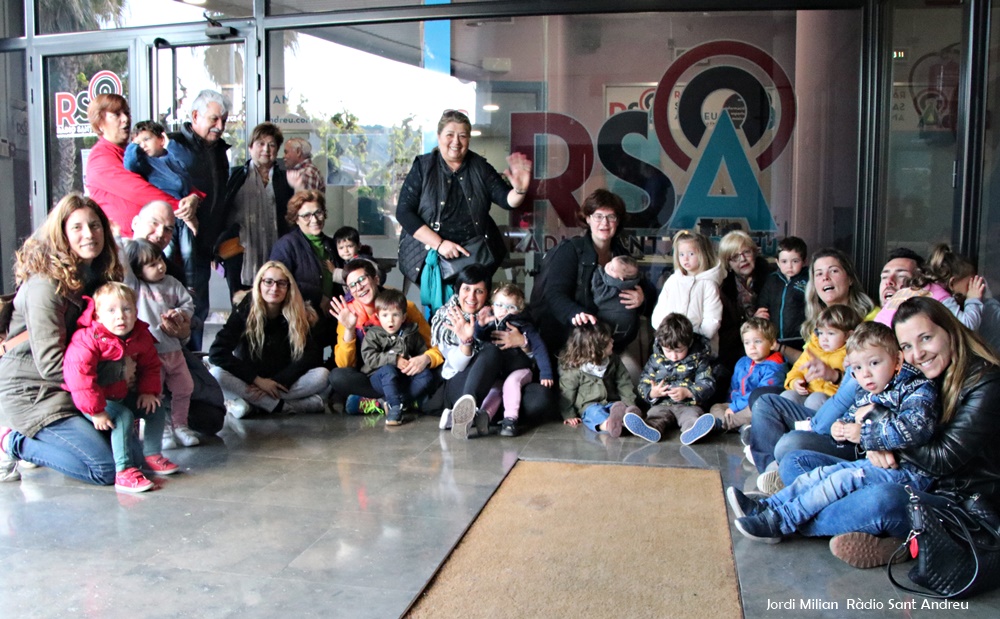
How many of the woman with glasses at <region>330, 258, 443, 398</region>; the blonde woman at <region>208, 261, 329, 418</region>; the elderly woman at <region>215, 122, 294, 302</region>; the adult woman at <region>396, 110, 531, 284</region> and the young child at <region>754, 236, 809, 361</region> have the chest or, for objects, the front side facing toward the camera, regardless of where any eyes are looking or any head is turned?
5

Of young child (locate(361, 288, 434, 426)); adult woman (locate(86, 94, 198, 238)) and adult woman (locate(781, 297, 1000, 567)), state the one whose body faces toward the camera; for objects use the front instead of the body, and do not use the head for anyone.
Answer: the young child

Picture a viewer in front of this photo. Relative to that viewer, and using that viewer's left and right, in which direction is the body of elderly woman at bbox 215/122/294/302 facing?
facing the viewer

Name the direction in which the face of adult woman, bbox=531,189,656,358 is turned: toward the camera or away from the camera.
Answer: toward the camera

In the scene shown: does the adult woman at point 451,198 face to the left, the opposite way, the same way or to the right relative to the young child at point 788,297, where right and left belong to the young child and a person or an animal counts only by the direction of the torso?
the same way

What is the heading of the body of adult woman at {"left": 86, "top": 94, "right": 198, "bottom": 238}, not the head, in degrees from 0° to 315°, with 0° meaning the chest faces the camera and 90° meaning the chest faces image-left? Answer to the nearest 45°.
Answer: approximately 270°

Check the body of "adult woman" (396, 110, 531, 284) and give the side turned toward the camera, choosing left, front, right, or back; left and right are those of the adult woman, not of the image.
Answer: front

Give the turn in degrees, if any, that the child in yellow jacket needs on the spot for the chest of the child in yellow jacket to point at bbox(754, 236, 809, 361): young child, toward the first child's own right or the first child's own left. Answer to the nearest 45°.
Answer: approximately 135° to the first child's own right

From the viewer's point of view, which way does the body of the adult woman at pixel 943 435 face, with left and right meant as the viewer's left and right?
facing to the left of the viewer

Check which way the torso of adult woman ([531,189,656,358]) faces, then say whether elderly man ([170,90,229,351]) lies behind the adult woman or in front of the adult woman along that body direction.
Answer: behind

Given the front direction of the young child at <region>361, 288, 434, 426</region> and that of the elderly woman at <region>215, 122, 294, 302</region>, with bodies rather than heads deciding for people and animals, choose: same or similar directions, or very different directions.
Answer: same or similar directions
